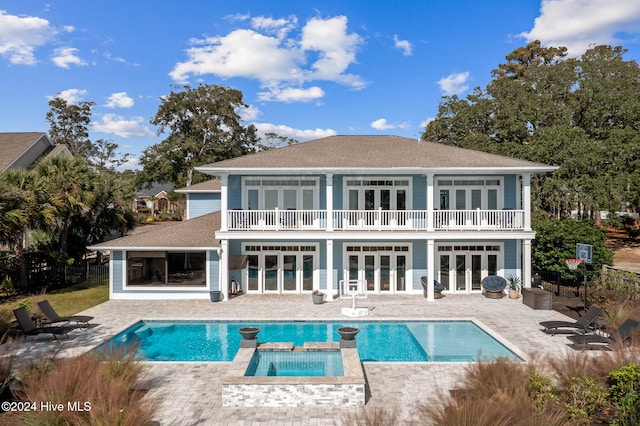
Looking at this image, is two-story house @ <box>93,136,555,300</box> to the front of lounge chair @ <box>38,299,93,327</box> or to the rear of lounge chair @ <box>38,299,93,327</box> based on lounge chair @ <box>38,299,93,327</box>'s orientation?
to the front

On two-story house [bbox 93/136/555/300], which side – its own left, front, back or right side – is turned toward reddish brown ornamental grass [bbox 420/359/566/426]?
front

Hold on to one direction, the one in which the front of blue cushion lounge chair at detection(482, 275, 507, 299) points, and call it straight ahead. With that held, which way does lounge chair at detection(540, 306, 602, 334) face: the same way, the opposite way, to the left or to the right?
to the right

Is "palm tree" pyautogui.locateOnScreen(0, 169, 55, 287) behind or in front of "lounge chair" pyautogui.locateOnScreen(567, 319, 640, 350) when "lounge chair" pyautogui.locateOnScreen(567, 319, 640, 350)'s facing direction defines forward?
in front

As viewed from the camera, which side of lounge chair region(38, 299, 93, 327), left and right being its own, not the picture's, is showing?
right

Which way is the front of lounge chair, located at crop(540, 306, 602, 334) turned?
to the viewer's left

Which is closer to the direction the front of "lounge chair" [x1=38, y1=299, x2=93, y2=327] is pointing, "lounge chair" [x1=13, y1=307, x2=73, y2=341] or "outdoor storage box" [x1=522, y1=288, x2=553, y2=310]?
the outdoor storage box

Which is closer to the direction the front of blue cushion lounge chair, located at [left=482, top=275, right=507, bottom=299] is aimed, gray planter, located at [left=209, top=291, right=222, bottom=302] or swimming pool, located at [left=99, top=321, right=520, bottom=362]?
the swimming pool

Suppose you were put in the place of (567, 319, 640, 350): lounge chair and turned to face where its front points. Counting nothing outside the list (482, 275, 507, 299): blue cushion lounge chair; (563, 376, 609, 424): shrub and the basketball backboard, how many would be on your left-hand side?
1

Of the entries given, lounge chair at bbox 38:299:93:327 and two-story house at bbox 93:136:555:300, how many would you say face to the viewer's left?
0

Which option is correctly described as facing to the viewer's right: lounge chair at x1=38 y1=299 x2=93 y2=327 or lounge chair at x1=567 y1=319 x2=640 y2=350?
lounge chair at x1=38 y1=299 x2=93 y2=327

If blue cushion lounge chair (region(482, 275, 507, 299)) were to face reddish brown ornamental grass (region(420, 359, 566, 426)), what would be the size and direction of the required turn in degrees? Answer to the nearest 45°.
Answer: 0° — it already faces it

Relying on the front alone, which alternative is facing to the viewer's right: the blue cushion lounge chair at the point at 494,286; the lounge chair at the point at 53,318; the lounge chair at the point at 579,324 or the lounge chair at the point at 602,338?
the lounge chair at the point at 53,318

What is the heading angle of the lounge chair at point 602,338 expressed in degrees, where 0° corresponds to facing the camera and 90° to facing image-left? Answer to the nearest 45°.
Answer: approximately 90°

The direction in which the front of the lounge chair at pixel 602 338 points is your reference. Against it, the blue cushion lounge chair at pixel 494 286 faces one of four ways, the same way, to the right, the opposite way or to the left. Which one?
to the left

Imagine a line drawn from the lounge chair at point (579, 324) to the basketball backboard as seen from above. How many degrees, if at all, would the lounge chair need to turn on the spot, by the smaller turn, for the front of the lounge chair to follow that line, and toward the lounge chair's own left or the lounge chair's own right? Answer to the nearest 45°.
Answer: approximately 90° to the lounge chair's own right

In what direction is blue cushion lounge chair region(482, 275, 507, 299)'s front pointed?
toward the camera

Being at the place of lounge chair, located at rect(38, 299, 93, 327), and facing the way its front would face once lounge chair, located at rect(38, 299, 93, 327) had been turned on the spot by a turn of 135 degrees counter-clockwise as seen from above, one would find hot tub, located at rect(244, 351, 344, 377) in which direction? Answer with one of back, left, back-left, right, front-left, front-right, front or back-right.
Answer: back
